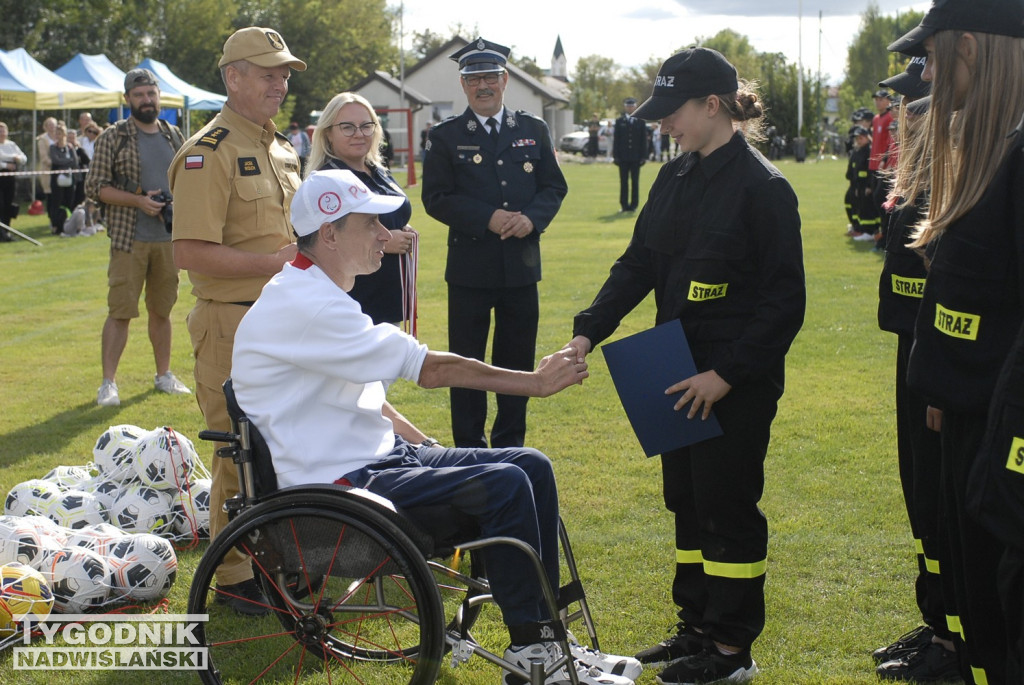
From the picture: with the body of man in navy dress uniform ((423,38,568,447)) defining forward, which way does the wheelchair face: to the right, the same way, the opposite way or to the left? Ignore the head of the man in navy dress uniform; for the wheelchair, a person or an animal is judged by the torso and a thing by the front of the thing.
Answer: to the left

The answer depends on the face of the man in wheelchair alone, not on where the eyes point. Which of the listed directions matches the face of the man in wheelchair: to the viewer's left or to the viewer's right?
to the viewer's right

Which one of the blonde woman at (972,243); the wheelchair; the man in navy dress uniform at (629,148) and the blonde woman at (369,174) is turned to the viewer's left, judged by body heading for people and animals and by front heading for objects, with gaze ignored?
the blonde woman at (972,243)

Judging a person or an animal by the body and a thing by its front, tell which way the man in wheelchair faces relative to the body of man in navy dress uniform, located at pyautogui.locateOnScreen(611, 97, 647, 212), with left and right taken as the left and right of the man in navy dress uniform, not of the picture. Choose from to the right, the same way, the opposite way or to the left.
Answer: to the left

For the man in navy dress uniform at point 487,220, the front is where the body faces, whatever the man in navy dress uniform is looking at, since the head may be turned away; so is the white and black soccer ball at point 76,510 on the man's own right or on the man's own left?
on the man's own right

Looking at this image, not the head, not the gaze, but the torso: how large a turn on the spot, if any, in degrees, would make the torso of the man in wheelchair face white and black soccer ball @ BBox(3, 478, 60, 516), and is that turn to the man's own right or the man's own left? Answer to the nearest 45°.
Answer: approximately 135° to the man's own left

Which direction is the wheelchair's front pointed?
to the viewer's right

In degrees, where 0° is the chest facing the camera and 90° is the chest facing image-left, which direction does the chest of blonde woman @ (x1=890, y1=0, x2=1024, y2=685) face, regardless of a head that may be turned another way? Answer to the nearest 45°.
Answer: approximately 90°

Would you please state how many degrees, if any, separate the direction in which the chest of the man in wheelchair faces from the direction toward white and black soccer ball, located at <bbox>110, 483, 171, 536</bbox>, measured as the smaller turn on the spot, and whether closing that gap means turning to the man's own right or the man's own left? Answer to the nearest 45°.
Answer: approximately 135° to the man's own left

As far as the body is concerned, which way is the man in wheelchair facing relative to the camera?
to the viewer's right
